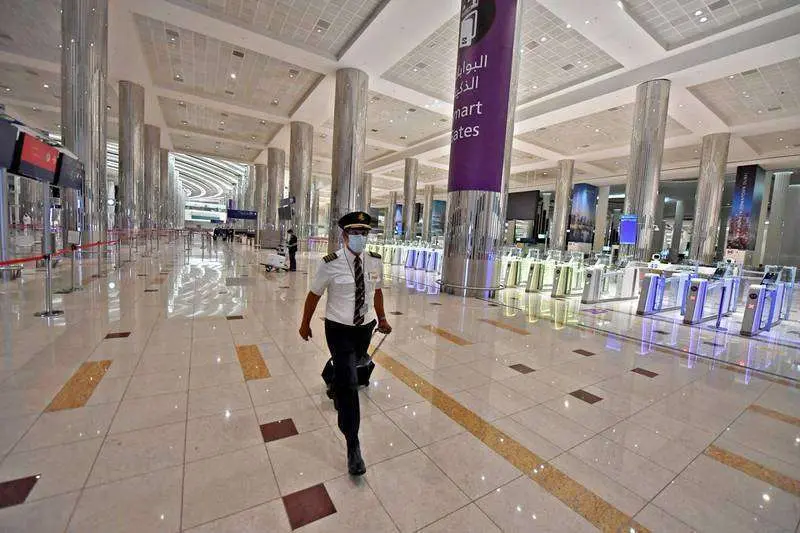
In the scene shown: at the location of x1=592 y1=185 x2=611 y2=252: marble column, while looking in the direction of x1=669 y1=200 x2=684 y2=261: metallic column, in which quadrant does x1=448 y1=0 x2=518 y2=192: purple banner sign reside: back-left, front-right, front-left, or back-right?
back-right

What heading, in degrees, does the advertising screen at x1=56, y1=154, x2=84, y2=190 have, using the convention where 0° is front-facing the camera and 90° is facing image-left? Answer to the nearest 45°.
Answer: approximately 315°

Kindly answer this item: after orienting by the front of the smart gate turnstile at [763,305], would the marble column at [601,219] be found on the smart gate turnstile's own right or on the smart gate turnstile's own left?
on the smart gate turnstile's own right

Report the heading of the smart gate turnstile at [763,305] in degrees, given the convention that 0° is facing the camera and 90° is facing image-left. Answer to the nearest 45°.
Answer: approximately 45°

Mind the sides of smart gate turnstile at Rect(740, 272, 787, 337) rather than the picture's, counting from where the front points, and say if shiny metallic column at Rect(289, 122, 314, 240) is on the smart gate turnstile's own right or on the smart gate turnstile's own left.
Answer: on the smart gate turnstile's own right

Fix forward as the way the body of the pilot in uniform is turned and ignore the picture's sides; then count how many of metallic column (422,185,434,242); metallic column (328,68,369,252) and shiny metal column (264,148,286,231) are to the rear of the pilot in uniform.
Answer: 3

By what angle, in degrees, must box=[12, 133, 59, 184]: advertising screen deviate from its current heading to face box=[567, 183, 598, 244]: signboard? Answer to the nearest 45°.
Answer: approximately 45° to its left

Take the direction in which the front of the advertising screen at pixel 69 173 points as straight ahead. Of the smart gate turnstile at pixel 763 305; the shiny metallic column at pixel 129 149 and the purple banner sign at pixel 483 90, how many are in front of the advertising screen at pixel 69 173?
2

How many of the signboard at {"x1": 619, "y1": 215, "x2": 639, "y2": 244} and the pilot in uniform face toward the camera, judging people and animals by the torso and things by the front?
2

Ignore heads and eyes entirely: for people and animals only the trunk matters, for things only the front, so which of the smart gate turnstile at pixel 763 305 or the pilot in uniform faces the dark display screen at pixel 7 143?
the smart gate turnstile

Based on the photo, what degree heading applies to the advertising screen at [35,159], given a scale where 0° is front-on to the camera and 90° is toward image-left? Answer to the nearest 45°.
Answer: approximately 315°
